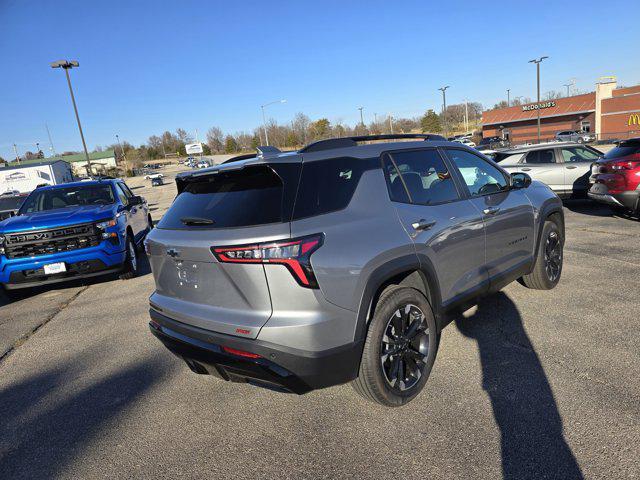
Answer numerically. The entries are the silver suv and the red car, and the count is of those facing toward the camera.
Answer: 0

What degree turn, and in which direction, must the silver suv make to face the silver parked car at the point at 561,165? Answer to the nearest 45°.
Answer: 0° — it already faces it

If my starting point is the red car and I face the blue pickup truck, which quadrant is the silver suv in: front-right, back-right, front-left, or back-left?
front-left

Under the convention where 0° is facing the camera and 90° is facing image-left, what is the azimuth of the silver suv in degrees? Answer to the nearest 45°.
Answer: approximately 225°

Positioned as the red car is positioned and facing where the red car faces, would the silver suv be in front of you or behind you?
behind

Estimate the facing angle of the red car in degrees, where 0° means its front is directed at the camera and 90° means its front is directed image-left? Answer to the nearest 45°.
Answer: approximately 225°

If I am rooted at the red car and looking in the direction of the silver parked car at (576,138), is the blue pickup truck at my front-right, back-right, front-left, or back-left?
back-left

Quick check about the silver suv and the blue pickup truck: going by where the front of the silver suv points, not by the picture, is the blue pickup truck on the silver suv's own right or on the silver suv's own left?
on the silver suv's own left

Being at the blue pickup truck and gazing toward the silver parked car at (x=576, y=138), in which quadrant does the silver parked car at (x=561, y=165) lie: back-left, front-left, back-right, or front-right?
front-right

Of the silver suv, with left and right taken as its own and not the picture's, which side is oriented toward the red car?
front

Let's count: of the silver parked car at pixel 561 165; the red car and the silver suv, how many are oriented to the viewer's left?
0
